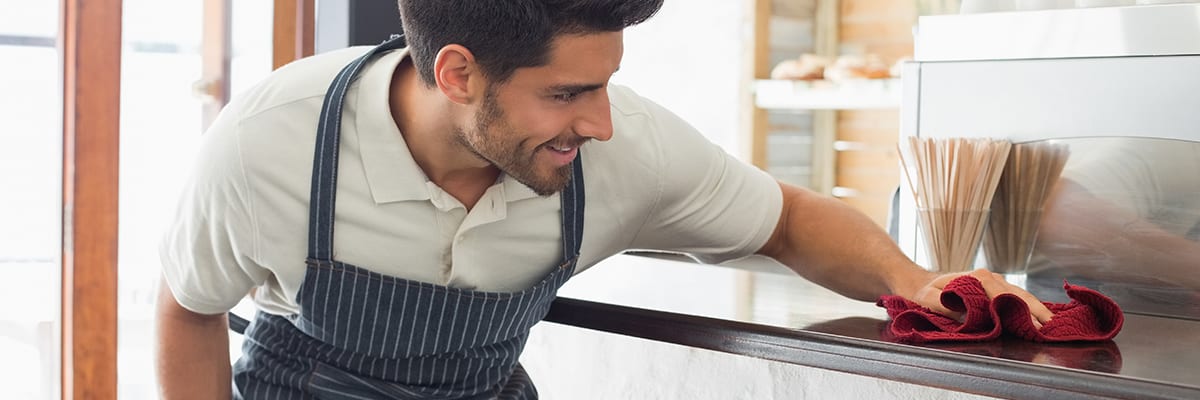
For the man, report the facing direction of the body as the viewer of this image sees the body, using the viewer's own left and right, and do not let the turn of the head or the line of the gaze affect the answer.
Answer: facing the viewer and to the right of the viewer

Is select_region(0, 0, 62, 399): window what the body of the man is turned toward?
no

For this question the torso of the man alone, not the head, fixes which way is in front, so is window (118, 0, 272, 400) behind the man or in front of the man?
behind
